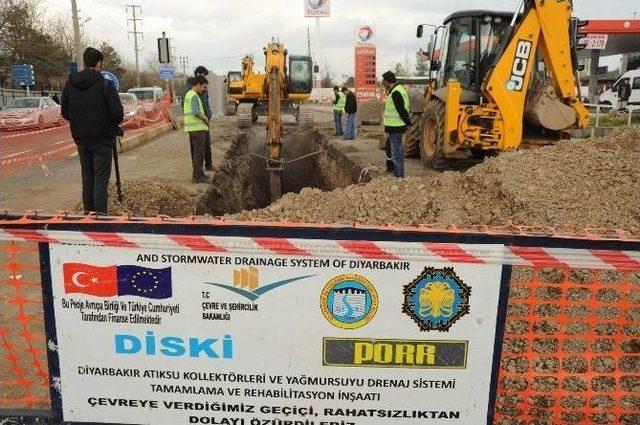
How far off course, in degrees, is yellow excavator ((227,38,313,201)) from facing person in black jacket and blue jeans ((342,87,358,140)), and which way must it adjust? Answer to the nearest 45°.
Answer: approximately 45° to its left

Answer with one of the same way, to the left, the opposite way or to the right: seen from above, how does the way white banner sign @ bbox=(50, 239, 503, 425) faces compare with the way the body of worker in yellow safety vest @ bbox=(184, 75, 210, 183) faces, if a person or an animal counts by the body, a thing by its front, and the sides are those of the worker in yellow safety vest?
to the right

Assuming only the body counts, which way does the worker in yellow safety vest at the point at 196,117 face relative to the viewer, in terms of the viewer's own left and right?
facing to the right of the viewer

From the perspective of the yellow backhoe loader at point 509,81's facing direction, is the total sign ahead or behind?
ahead

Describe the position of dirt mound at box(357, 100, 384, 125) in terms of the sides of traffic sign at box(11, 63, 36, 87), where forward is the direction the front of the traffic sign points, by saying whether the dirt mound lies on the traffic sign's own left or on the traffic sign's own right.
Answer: on the traffic sign's own left

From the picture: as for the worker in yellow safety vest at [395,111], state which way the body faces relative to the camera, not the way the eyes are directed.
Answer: to the viewer's left

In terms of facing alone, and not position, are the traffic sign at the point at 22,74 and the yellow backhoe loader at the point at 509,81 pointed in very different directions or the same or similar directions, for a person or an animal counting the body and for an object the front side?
very different directions

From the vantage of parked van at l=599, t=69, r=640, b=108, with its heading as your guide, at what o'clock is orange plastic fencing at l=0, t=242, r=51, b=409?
The orange plastic fencing is roughly at 9 o'clock from the parked van.

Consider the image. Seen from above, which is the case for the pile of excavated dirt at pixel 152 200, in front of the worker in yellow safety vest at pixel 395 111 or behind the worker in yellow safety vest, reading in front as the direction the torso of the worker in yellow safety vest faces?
in front

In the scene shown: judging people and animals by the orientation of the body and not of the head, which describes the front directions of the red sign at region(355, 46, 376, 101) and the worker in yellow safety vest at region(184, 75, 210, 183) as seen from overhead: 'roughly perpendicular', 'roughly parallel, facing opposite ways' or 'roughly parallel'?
roughly perpendicular
